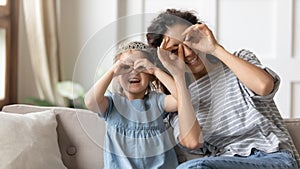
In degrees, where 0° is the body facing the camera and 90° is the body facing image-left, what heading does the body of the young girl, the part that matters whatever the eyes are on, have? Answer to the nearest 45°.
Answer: approximately 0°
